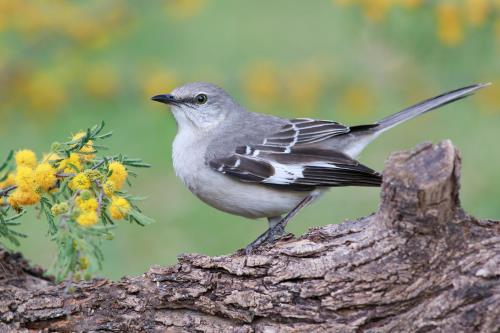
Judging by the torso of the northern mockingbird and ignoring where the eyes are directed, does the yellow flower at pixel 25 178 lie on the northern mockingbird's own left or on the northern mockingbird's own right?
on the northern mockingbird's own left

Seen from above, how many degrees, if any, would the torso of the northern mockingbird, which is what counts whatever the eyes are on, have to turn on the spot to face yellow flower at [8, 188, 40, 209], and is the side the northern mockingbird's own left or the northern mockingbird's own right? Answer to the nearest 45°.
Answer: approximately 45° to the northern mockingbird's own left

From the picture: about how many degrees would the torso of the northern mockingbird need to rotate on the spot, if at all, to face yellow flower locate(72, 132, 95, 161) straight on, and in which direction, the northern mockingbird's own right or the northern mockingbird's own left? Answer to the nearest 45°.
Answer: approximately 45° to the northern mockingbird's own left

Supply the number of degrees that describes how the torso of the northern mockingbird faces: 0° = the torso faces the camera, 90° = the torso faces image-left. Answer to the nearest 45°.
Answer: approximately 90°
